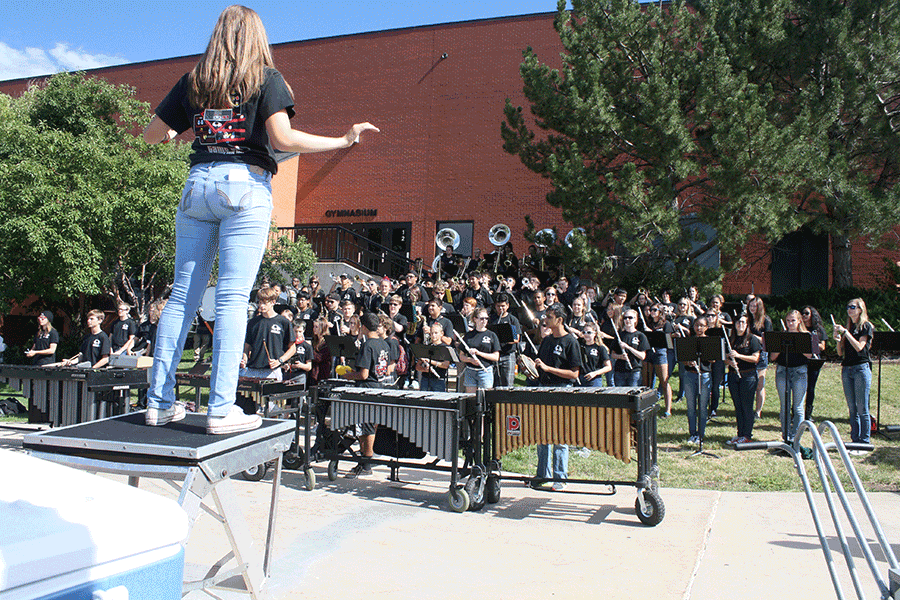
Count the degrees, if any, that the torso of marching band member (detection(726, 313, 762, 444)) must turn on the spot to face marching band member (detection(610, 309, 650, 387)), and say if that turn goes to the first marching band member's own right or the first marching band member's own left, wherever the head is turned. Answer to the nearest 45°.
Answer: approximately 45° to the first marching band member's own right

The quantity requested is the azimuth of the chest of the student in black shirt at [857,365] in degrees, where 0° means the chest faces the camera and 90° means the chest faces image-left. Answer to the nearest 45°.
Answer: approximately 45°

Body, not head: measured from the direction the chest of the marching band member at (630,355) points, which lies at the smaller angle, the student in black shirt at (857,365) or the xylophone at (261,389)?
the xylophone

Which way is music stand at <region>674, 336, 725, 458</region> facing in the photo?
away from the camera

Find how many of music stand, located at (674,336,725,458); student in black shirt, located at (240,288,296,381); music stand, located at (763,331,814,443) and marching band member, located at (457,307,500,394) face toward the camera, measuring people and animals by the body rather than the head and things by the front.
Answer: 2

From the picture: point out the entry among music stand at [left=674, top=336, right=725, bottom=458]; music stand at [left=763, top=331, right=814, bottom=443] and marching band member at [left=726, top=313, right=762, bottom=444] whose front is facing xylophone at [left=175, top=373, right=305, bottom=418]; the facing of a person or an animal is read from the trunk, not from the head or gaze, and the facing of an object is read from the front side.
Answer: the marching band member

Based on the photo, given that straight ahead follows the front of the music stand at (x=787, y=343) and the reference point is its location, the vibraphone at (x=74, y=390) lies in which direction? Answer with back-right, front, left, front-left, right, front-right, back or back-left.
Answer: back-left

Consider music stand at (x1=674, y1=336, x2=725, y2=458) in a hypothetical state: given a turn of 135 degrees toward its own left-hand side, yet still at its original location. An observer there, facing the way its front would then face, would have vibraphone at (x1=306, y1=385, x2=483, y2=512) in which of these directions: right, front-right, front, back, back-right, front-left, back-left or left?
front
